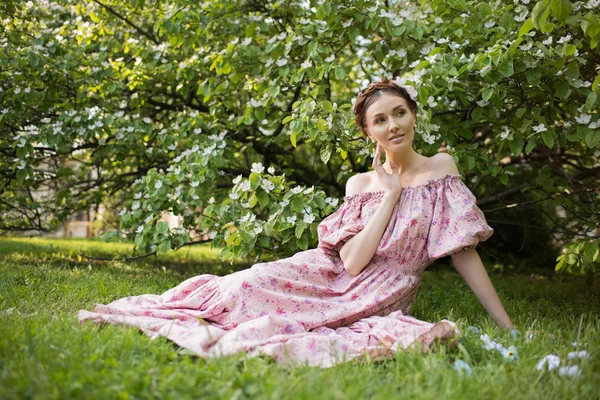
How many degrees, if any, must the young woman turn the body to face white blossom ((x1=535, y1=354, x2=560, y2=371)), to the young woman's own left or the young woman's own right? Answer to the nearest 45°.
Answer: approximately 45° to the young woman's own left

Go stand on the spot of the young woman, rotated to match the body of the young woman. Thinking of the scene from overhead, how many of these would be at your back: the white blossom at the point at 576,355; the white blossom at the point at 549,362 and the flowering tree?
1

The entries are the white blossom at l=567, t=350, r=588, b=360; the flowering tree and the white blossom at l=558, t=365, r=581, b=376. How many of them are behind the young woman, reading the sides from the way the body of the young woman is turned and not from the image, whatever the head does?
1

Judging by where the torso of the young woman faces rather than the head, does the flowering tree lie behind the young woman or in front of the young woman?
behind

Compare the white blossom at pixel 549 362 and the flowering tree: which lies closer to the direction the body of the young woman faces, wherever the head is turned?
the white blossom

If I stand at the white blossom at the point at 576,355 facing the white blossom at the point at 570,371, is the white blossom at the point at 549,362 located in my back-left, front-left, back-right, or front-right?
front-right

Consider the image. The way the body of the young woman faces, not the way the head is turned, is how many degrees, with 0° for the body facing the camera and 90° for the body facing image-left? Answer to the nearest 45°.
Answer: approximately 0°

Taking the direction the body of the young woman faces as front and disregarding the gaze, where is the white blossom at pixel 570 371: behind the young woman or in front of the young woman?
in front
